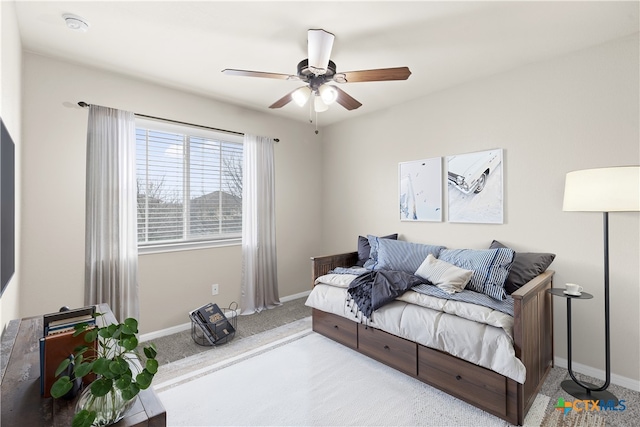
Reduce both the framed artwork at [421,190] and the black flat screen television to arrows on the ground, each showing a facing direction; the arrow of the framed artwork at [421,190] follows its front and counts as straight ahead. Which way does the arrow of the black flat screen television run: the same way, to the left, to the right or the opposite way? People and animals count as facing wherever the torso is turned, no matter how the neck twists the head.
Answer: the opposite way

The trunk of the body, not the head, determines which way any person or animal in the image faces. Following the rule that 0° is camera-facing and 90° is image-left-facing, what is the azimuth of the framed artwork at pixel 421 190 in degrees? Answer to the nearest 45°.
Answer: approximately 45°

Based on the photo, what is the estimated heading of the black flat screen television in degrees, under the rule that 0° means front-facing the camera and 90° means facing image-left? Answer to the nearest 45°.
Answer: approximately 270°

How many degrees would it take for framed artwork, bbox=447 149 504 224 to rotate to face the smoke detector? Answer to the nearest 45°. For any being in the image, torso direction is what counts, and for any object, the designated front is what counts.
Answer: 0° — it already faces it

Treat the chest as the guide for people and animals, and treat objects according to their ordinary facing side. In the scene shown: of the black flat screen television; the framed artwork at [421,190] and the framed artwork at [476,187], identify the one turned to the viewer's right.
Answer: the black flat screen television

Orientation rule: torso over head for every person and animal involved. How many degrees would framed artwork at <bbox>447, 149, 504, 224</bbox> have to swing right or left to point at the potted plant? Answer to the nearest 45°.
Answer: approximately 45° to its left

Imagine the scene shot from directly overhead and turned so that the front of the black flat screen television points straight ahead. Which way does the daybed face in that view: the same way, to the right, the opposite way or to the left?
the opposite way
